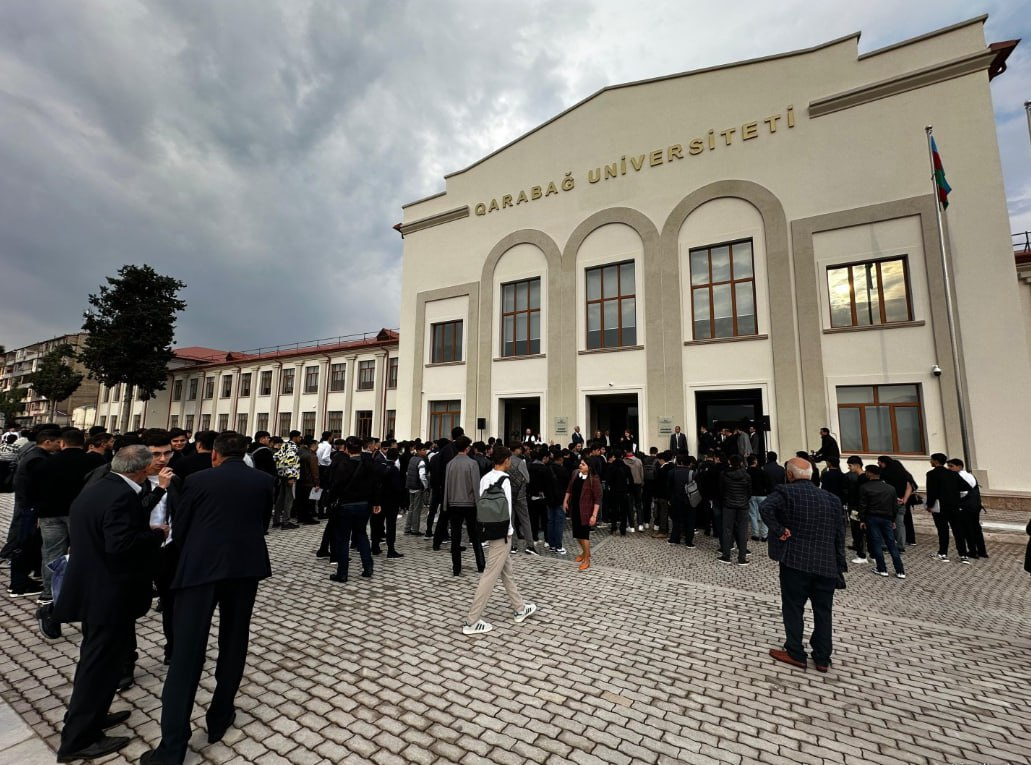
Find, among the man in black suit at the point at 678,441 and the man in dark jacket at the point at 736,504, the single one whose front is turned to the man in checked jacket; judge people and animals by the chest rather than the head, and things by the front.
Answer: the man in black suit

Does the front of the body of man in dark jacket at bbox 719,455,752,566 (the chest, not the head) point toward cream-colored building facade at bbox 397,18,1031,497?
yes

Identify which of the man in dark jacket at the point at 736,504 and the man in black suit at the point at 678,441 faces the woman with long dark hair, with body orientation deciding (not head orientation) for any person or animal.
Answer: the man in black suit

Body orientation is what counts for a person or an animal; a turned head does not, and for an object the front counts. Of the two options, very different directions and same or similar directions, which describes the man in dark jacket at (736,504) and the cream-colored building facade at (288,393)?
very different directions

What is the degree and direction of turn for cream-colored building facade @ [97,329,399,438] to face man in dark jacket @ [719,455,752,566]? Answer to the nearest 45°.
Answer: approximately 45° to its left

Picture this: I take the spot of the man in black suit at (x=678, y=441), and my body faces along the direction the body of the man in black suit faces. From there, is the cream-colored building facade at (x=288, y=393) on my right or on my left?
on my right

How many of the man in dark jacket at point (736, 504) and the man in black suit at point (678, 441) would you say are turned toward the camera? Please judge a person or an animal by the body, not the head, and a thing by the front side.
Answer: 1

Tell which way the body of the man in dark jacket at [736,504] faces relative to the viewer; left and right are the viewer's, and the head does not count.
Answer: facing away from the viewer

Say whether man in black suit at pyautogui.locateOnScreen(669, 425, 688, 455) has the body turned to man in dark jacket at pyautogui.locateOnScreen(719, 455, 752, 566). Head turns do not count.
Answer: yes
